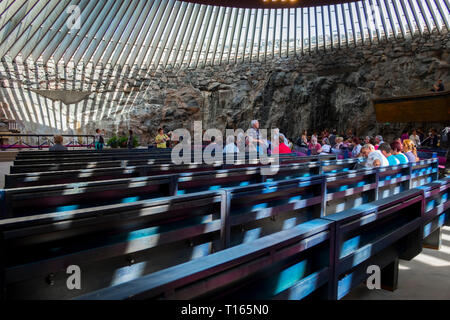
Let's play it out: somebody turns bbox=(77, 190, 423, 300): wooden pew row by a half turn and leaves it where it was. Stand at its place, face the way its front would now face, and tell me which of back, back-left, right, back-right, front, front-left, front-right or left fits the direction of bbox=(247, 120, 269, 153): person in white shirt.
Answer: back-left

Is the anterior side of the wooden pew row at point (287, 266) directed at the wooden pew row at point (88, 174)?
yes

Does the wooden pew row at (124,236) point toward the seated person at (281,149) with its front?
no

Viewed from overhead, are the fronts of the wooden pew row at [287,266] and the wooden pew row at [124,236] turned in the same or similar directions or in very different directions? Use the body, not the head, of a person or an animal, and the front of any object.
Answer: same or similar directions

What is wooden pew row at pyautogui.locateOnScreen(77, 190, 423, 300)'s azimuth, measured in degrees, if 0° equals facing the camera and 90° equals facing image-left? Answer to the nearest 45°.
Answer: approximately 135°

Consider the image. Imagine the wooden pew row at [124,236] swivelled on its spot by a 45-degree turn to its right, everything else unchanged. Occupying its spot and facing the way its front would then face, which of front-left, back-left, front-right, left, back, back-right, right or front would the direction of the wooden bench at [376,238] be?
right

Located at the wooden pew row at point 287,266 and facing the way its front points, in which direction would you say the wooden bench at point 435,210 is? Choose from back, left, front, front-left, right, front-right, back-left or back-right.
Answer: right

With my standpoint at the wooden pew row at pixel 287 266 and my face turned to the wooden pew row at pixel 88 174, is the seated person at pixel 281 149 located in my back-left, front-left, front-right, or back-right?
front-right

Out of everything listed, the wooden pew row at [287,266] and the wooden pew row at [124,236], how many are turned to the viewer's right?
0

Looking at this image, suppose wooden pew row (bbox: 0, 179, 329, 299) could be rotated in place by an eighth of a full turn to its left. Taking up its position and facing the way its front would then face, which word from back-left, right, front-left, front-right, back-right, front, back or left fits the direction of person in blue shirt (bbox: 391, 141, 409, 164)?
back-right

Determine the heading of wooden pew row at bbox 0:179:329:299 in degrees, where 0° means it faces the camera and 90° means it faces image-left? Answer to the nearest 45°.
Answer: approximately 135°
